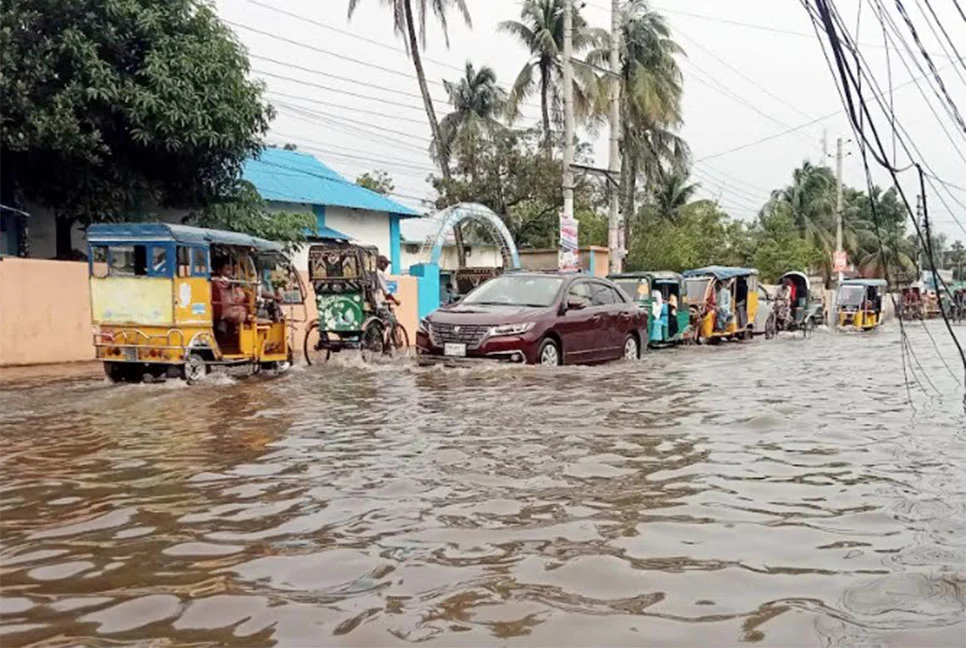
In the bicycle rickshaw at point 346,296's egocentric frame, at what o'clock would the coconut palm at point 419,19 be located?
The coconut palm is roughly at 11 o'clock from the bicycle rickshaw.

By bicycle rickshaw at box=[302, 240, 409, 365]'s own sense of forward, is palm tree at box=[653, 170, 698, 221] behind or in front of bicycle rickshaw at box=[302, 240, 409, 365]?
in front

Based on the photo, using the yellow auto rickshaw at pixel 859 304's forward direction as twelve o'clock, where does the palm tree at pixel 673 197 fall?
The palm tree is roughly at 3 o'clock from the yellow auto rickshaw.

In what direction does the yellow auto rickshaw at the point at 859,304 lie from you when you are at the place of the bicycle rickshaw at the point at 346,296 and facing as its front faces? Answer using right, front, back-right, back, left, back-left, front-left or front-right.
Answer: front

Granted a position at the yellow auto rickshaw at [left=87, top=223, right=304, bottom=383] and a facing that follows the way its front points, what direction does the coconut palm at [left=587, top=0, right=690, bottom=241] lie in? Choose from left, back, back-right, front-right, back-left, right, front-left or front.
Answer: front

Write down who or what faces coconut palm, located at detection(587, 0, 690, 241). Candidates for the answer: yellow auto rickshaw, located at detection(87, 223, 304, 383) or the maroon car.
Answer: the yellow auto rickshaw

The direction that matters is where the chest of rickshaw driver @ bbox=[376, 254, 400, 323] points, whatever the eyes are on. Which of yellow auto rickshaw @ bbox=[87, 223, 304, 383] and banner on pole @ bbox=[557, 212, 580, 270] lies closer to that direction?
the banner on pole

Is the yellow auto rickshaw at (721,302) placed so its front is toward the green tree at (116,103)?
yes

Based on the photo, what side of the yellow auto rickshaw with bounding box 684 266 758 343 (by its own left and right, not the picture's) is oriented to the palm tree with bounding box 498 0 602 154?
right

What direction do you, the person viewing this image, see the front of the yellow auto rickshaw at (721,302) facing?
facing the viewer and to the left of the viewer

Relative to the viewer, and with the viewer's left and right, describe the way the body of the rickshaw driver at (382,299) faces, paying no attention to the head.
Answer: facing away from the viewer and to the right of the viewer

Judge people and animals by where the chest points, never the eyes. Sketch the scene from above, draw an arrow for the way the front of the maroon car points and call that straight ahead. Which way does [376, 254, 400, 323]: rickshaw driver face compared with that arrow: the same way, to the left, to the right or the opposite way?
the opposite way

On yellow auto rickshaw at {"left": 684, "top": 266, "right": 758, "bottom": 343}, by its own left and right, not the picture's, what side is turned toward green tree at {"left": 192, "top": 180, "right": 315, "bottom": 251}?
front

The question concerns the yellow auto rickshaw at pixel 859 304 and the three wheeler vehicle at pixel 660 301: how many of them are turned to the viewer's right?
0

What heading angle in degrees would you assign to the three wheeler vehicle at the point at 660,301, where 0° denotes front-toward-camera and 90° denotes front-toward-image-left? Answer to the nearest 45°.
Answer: approximately 45°

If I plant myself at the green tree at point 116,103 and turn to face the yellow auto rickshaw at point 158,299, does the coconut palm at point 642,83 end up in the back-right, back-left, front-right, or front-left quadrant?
back-left
